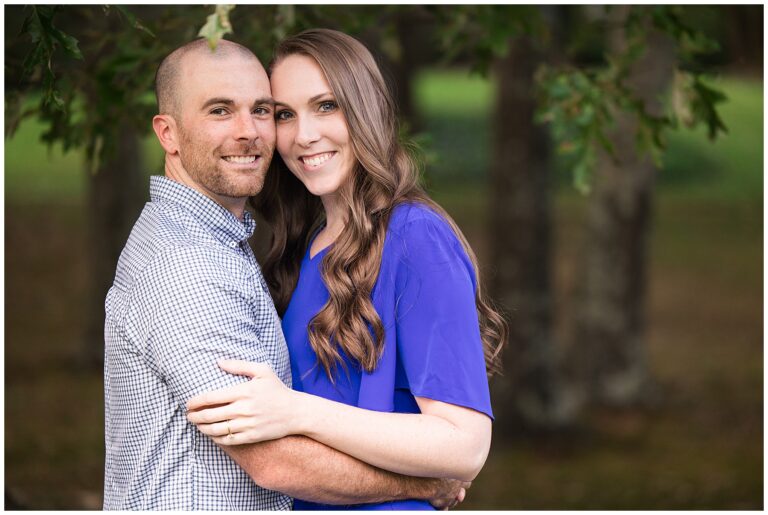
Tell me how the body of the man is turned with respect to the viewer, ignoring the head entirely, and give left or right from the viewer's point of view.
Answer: facing to the right of the viewer

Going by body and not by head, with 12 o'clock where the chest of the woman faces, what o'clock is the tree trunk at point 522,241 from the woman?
The tree trunk is roughly at 5 o'clock from the woman.

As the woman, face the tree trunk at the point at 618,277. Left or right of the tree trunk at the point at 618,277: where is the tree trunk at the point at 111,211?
left
